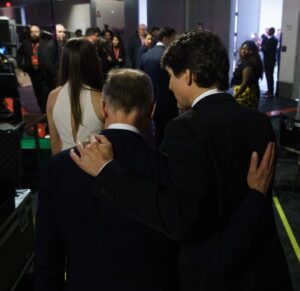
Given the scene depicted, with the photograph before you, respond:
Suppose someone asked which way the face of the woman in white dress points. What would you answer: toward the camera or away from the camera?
away from the camera

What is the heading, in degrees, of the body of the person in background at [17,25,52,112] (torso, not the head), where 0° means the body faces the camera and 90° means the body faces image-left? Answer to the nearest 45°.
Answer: approximately 0°

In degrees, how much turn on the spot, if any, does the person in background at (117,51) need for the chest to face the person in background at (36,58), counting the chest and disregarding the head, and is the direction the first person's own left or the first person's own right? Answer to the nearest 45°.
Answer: approximately 45° to the first person's own right

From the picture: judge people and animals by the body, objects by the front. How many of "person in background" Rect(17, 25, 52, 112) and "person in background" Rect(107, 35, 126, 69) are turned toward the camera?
2

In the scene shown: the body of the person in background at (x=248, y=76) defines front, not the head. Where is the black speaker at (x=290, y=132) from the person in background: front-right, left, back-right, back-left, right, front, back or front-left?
left

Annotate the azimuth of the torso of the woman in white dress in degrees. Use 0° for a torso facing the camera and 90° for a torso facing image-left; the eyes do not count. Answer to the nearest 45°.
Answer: approximately 180°

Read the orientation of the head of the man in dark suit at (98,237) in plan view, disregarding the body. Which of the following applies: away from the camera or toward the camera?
away from the camera

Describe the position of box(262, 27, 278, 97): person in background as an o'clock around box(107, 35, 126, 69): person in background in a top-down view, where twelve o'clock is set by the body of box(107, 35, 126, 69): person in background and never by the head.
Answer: box(262, 27, 278, 97): person in background is roughly at 9 o'clock from box(107, 35, 126, 69): person in background.

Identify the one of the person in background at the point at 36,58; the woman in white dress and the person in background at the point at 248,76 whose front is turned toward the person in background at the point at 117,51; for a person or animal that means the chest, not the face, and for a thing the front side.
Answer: the woman in white dress

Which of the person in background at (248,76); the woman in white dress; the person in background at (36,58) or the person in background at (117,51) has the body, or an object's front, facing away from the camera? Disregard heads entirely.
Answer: the woman in white dress

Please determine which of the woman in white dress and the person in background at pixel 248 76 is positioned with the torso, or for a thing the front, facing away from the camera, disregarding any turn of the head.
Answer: the woman in white dress

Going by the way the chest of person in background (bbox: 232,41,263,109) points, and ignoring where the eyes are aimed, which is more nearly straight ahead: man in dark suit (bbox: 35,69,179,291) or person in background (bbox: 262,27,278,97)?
the man in dark suit

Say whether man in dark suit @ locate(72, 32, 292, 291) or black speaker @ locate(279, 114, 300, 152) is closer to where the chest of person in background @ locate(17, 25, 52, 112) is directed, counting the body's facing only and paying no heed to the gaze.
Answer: the man in dark suit

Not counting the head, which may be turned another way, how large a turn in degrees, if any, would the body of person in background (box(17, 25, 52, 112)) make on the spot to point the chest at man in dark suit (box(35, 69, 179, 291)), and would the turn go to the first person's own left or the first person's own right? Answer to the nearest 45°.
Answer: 0° — they already face them
